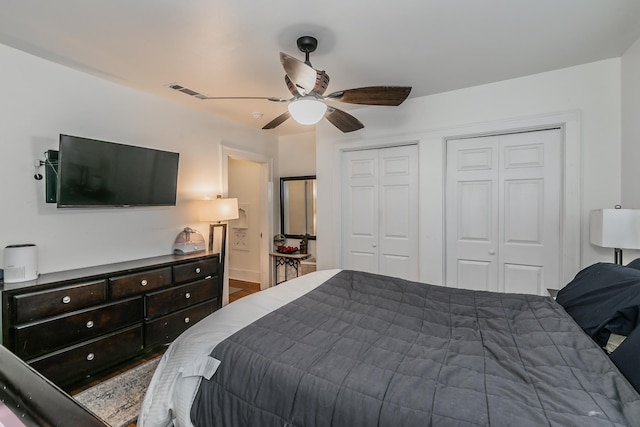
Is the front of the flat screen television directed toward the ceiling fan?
yes

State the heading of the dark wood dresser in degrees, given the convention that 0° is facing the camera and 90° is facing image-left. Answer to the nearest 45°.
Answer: approximately 315°

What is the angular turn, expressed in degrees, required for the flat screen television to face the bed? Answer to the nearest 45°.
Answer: approximately 45° to its right

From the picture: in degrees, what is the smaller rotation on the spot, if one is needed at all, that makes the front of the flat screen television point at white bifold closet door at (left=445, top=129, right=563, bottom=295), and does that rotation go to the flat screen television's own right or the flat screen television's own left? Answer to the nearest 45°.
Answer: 0° — it already faces it

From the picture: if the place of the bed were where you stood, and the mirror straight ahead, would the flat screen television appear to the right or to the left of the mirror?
left

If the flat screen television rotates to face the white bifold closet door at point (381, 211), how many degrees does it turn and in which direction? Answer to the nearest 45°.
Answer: approximately 45° to its left

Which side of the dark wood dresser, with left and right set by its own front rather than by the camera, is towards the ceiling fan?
front

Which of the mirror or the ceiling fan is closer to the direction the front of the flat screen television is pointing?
the ceiling fan

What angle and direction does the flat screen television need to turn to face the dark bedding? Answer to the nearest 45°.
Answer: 0° — it already faces it

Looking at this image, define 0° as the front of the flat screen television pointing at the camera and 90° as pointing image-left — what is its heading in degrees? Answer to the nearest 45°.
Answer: approximately 315°

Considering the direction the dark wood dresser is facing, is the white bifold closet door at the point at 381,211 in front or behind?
in front

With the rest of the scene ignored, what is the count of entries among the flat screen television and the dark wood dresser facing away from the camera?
0

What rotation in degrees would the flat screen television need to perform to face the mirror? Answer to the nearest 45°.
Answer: approximately 45° to its left

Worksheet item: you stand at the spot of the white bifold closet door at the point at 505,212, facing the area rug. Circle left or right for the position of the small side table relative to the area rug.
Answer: right
